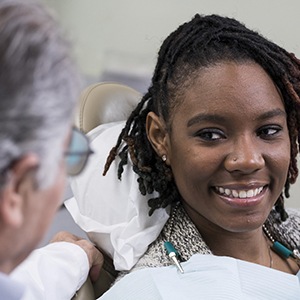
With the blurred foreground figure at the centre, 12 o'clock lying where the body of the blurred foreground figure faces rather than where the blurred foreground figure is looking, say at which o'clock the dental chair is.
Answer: The dental chair is roughly at 11 o'clock from the blurred foreground figure.

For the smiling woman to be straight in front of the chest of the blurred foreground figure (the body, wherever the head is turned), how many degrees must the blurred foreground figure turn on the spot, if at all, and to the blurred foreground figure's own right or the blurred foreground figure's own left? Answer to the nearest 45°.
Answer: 0° — they already face them

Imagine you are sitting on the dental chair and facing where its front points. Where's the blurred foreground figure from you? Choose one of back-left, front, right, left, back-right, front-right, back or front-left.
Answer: front-right
